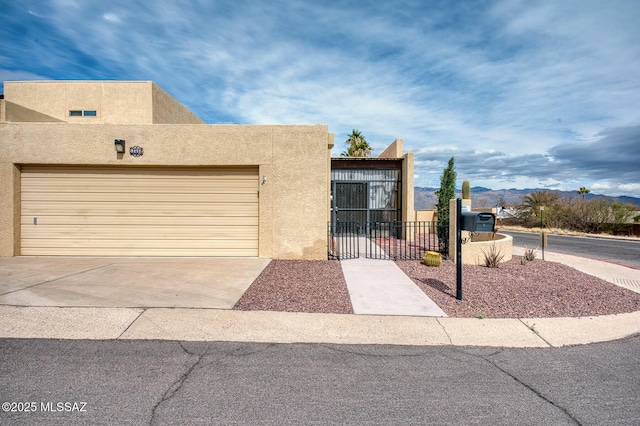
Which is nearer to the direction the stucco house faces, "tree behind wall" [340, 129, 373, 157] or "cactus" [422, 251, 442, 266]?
the cactus

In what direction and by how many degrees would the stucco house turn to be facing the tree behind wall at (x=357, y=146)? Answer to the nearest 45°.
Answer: approximately 135° to its left

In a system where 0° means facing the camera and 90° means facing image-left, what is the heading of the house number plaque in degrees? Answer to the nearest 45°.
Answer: approximately 0°

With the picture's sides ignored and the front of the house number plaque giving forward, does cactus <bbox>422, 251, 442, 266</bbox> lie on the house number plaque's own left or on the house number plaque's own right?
on the house number plaque's own left

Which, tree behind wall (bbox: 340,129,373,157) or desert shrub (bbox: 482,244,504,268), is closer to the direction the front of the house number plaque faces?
the desert shrub

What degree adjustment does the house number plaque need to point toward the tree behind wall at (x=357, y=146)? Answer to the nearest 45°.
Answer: approximately 135° to its left

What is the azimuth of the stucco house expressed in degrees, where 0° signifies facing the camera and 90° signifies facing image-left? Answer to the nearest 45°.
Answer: approximately 0°

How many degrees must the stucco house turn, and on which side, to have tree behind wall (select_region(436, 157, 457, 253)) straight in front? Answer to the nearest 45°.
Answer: approximately 90° to its left
